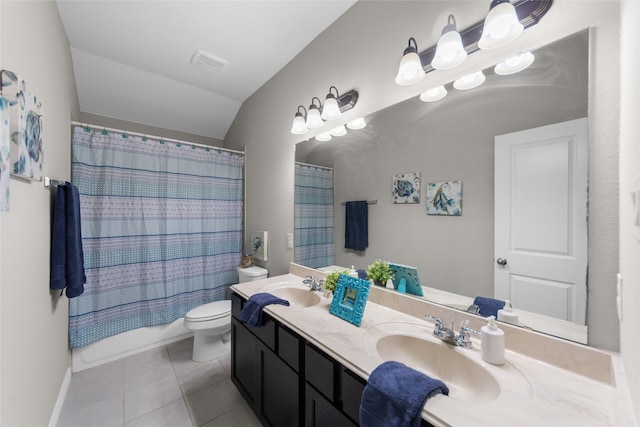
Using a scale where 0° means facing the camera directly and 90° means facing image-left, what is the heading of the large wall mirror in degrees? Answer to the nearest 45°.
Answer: approximately 45°

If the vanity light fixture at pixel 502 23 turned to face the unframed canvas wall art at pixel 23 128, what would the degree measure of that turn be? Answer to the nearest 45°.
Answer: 0° — it already faces it

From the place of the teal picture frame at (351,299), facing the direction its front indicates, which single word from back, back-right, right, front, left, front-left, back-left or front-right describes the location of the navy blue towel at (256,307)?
right

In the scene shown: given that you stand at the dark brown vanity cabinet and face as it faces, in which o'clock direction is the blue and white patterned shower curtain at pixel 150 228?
The blue and white patterned shower curtain is roughly at 3 o'clock from the dark brown vanity cabinet.

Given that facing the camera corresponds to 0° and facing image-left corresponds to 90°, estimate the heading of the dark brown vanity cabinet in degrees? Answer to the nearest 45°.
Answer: approximately 45°

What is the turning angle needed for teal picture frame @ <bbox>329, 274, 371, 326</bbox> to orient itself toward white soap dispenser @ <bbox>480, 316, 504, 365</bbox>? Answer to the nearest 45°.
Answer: approximately 45° to its left
